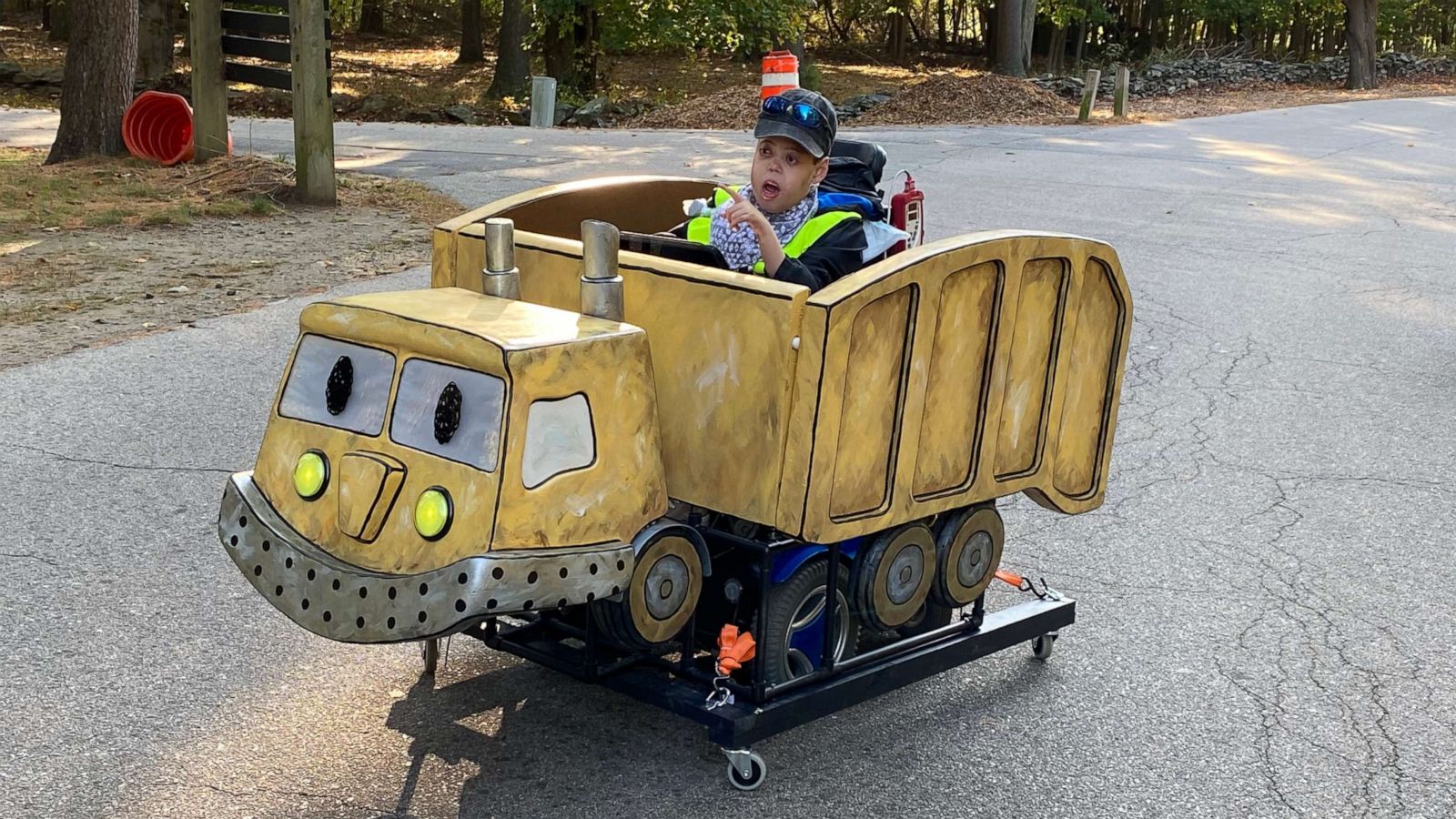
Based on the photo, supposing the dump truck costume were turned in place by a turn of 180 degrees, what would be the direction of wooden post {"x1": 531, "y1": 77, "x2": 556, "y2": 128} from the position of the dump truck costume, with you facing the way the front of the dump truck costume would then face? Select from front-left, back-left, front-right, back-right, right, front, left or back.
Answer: front-left

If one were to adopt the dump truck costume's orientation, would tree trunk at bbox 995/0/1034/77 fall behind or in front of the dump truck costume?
behind

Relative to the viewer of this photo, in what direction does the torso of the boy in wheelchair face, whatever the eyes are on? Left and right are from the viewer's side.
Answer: facing the viewer and to the left of the viewer

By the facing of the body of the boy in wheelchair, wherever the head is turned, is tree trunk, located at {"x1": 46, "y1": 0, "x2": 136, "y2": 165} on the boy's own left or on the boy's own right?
on the boy's own right

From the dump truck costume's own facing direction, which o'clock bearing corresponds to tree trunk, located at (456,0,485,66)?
The tree trunk is roughly at 4 o'clock from the dump truck costume.

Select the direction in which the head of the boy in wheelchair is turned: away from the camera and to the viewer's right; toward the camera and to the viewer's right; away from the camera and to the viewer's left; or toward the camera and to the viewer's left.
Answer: toward the camera and to the viewer's left

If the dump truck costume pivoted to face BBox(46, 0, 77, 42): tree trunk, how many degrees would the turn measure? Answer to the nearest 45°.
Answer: approximately 90° to its right

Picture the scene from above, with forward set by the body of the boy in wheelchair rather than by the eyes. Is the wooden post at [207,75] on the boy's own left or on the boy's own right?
on the boy's own right

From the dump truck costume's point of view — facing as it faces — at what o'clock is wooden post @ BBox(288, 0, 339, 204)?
The wooden post is roughly at 4 o'clock from the dump truck costume.

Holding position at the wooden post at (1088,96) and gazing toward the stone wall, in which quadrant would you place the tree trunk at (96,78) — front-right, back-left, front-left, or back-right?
back-left

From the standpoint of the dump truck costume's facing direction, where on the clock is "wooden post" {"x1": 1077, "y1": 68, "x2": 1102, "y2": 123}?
The wooden post is roughly at 5 o'clock from the dump truck costume.

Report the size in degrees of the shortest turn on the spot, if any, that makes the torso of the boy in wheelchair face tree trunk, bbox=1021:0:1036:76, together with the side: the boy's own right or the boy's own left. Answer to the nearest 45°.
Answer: approximately 135° to the boy's own right
